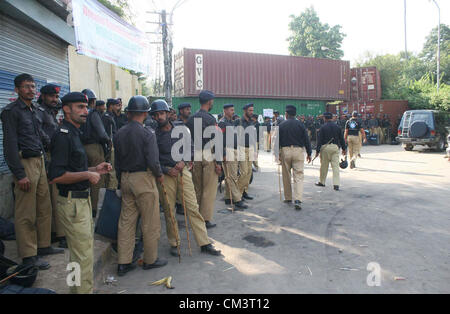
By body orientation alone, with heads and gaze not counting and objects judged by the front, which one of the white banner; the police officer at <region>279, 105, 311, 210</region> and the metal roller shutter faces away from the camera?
the police officer

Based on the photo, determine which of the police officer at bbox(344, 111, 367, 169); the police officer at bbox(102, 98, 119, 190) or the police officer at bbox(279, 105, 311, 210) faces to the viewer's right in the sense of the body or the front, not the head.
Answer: the police officer at bbox(102, 98, 119, 190)

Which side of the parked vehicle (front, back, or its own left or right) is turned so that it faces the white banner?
back

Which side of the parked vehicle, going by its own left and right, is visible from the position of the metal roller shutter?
back

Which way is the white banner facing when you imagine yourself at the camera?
facing the viewer and to the right of the viewer

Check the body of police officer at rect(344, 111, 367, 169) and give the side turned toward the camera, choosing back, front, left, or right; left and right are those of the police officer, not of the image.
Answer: back

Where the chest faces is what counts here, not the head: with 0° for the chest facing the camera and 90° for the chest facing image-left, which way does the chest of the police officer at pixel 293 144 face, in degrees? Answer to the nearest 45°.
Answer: approximately 180°

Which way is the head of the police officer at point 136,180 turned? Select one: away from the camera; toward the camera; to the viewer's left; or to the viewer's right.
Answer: away from the camera

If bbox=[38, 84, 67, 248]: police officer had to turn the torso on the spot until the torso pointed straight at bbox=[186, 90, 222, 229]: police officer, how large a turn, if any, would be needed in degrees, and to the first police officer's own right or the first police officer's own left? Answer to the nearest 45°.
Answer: approximately 45° to the first police officer's own left

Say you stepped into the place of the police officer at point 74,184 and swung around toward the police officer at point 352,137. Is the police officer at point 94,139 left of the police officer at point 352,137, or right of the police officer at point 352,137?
left

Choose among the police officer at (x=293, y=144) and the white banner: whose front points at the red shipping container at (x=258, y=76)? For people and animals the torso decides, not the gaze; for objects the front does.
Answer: the police officer

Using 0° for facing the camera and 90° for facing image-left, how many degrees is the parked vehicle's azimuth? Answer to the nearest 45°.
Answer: approximately 225°
